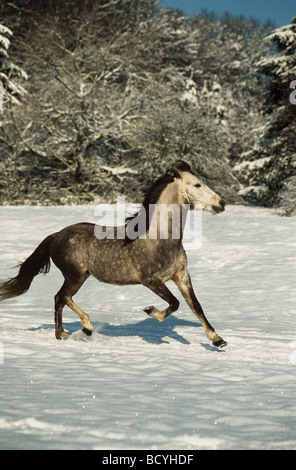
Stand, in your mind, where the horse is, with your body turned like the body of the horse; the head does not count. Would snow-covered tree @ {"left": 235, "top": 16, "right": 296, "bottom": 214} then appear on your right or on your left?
on your left

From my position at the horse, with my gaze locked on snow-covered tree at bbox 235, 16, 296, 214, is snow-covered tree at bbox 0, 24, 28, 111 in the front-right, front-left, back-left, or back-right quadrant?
front-left

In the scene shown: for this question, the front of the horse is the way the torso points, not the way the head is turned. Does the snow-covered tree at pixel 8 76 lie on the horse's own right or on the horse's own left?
on the horse's own left

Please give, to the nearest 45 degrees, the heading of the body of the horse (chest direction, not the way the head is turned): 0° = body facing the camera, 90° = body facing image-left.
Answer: approximately 270°

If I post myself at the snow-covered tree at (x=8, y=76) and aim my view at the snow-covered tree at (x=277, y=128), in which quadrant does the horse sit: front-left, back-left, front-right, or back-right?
front-right

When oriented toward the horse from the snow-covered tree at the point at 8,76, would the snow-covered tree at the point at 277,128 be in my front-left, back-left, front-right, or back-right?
front-left
